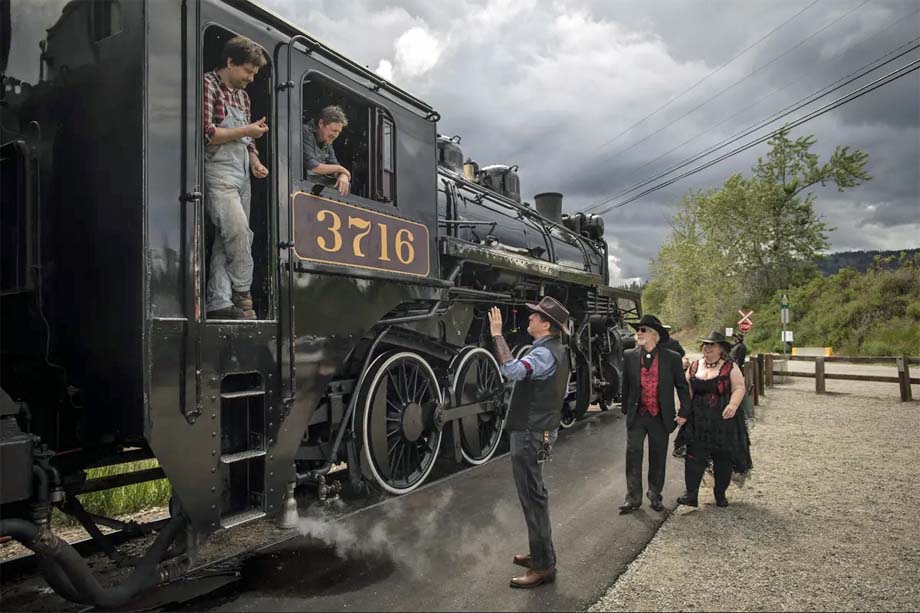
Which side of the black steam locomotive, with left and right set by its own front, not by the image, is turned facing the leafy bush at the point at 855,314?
front

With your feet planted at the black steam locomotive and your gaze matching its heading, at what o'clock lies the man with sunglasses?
The man with sunglasses is roughly at 1 o'clock from the black steam locomotive.

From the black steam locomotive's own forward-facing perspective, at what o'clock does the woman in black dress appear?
The woman in black dress is roughly at 1 o'clock from the black steam locomotive.

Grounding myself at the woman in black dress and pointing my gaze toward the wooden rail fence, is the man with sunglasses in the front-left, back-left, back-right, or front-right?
back-left

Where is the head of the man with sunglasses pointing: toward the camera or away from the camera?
toward the camera

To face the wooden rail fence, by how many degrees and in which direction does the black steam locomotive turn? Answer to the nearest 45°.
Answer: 0° — it already faces it

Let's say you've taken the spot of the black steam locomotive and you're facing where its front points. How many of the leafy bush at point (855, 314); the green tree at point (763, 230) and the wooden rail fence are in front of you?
3

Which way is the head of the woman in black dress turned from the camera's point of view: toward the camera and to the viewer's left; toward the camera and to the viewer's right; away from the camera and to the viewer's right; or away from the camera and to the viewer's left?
toward the camera and to the viewer's left

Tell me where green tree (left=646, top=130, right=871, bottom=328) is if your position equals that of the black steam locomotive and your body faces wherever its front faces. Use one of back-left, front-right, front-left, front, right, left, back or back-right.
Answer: front

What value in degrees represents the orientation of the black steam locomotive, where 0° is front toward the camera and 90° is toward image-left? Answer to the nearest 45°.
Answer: approximately 225°
